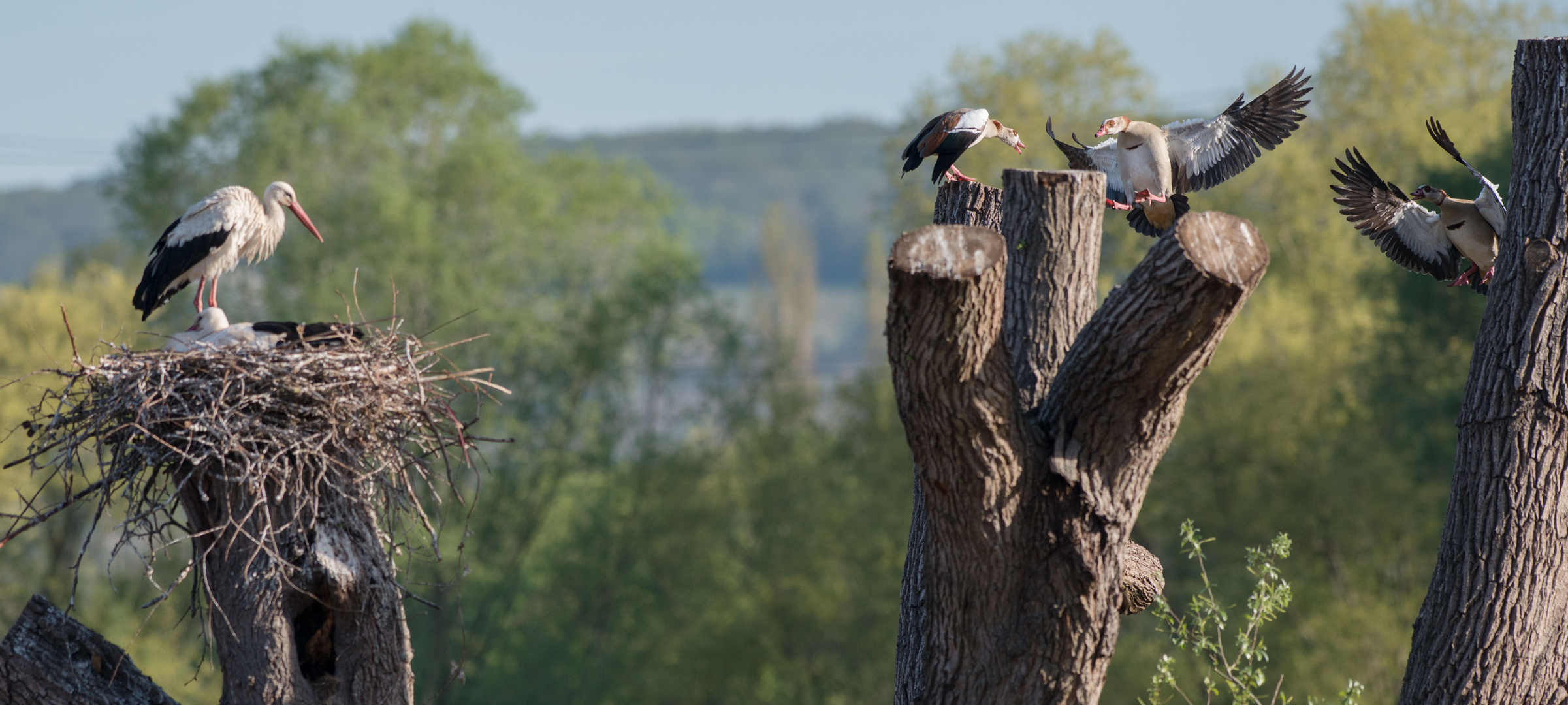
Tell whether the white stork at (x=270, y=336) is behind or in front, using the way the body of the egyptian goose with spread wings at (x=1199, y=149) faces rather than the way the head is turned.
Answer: in front

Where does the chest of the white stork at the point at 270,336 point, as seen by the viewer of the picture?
to the viewer's left

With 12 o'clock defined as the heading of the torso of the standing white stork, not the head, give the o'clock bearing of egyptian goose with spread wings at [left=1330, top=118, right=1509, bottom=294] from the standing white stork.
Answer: The egyptian goose with spread wings is roughly at 1 o'clock from the standing white stork.

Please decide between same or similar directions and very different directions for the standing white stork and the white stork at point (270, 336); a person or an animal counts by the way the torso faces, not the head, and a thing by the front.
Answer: very different directions

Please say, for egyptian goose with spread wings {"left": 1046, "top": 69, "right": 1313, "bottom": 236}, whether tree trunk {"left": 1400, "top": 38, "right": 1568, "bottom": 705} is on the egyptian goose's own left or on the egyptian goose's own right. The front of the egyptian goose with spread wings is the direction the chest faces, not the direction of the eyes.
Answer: on the egyptian goose's own left

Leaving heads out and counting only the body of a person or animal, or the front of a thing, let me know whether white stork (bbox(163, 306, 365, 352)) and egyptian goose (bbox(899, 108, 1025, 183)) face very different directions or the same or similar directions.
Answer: very different directions

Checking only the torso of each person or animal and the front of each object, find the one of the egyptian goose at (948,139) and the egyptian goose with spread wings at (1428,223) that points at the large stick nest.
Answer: the egyptian goose with spread wings

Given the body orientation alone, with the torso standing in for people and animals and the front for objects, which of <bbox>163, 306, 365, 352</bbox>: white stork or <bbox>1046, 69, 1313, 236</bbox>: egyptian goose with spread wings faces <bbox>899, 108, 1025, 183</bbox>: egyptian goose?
the egyptian goose with spread wings

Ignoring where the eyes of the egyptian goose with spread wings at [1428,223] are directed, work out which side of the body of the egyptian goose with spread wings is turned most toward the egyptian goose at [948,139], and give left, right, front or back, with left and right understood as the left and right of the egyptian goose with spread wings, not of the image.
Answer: front

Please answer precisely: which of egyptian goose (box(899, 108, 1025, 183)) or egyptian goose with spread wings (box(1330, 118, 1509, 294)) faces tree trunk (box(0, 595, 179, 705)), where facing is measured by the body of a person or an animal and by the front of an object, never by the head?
the egyptian goose with spread wings

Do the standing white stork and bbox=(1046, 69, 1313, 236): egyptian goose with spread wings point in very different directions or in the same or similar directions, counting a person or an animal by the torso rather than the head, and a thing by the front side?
very different directions

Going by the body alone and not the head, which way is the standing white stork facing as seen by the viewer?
to the viewer's right

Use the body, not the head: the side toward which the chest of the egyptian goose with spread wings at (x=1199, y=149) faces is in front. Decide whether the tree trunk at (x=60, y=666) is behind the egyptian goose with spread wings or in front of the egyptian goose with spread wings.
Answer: in front

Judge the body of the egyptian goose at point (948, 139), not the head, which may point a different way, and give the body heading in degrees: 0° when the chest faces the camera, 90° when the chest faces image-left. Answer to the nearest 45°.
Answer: approximately 270°

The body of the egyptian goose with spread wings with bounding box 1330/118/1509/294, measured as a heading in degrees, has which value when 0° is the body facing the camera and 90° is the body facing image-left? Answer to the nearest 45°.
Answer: approximately 45°

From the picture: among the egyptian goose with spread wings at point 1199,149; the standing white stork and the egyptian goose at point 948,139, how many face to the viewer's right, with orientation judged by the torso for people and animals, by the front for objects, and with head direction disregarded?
2

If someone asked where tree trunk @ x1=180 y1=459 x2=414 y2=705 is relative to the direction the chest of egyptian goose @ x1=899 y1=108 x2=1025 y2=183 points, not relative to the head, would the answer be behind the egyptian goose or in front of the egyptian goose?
behind

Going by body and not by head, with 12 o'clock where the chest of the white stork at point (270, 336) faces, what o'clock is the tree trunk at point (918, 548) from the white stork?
The tree trunk is roughly at 7 o'clock from the white stork.

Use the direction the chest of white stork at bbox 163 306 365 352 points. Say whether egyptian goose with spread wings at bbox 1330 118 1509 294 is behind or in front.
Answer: behind

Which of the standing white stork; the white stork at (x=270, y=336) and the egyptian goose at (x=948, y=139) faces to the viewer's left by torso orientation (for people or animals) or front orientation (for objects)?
the white stork
